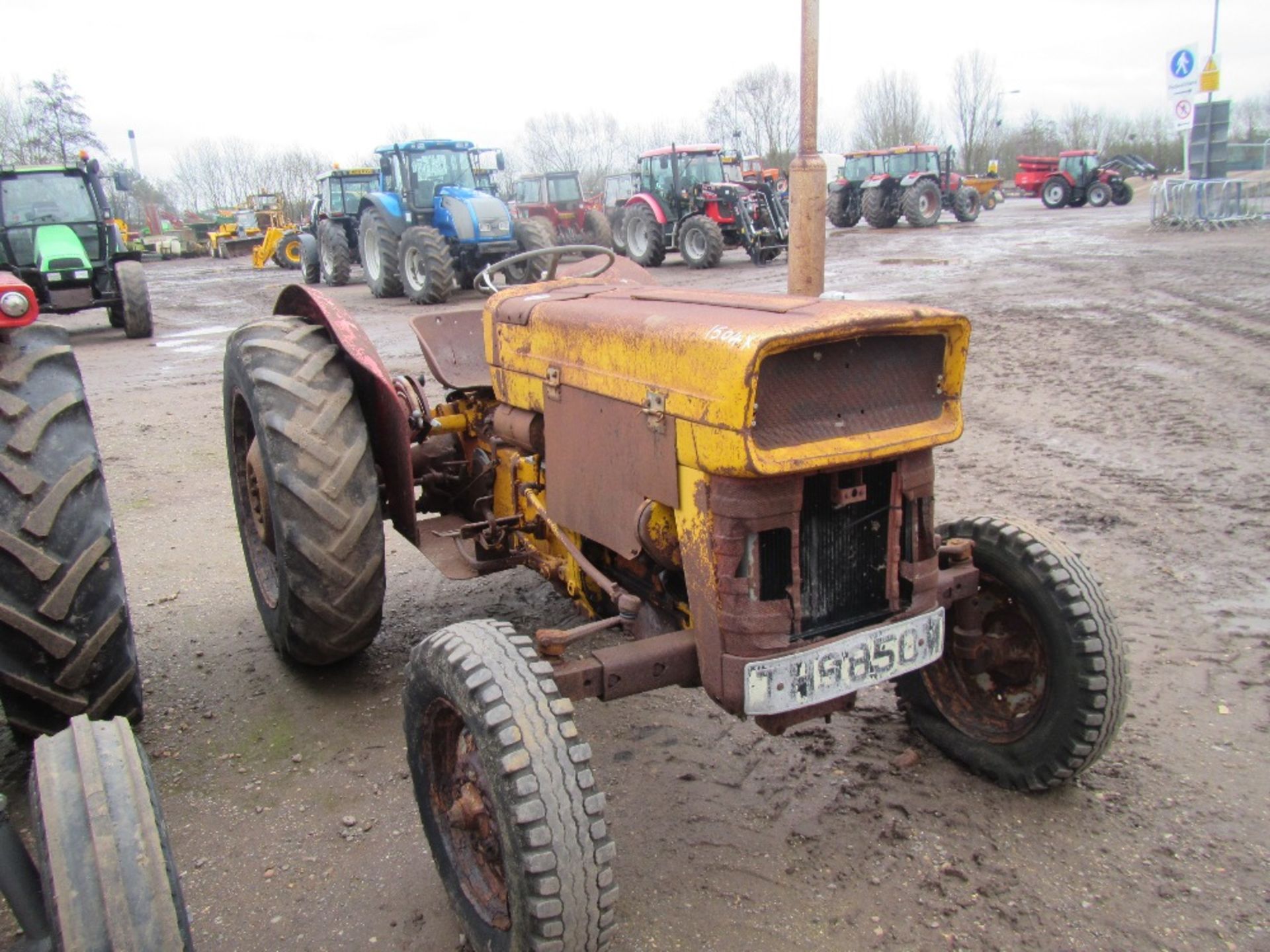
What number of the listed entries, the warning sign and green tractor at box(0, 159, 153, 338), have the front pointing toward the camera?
2

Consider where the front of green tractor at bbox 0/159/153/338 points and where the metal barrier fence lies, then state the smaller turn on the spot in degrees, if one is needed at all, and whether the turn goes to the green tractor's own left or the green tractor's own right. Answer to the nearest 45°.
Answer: approximately 90° to the green tractor's own left

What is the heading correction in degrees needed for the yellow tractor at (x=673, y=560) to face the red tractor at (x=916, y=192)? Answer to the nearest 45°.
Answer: approximately 135° to its left

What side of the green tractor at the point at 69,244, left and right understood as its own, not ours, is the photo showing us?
front

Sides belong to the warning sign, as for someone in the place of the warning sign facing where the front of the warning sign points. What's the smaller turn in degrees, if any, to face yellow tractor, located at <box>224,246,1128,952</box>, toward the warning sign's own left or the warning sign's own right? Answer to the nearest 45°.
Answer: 0° — it already faces it

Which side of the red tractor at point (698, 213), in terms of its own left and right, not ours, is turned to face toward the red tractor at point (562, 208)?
back

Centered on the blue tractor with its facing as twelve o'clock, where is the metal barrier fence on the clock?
The metal barrier fence is roughly at 10 o'clock from the blue tractor.

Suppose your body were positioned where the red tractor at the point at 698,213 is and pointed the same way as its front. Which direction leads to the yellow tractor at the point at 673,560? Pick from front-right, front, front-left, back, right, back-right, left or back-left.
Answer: front-right

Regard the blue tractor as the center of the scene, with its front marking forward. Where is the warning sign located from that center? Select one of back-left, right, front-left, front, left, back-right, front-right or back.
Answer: front-left

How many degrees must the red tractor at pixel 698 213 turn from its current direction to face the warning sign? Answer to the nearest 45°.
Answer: approximately 45° to its left

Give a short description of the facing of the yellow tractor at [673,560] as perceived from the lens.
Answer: facing the viewer and to the right of the viewer

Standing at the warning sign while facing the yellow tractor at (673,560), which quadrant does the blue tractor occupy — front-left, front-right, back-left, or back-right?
front-right

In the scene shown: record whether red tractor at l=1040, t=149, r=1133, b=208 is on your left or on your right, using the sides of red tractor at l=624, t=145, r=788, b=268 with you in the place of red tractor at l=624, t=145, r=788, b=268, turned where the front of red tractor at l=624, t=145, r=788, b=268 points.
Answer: on your left

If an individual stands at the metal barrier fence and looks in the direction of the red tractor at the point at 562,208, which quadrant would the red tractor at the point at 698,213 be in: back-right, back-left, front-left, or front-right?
front-left

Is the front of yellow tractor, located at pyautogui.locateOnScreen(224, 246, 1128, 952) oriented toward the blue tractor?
no
